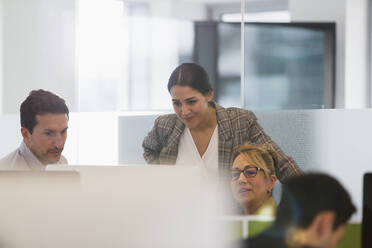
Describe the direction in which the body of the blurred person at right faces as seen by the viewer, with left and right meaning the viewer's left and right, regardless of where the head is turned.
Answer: facing away from the viewer and to the right of the viewer

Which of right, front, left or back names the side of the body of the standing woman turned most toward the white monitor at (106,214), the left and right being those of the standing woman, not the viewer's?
front

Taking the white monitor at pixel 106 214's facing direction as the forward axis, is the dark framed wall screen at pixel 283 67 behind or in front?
in front

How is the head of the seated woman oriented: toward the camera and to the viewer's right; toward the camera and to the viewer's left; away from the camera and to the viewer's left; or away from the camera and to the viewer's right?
toward the camera and to the viewer's left

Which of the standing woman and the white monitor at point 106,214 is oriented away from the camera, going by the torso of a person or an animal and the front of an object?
the white monitor

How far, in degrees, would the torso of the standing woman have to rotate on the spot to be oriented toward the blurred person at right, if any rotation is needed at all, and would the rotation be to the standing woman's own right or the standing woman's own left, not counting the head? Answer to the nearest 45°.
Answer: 0° — they already face them

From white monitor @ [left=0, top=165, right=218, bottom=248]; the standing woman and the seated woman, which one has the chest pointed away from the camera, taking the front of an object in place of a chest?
the white monitor

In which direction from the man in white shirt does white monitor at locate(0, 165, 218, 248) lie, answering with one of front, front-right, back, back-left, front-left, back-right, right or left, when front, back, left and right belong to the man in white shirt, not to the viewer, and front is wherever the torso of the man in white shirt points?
front-right

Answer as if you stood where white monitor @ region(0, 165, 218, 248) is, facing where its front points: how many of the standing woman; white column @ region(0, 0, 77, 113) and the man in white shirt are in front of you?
3

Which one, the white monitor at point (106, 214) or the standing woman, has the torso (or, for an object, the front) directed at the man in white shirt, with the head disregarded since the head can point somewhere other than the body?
the white monitor

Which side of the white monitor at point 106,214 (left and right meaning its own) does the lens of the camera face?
back

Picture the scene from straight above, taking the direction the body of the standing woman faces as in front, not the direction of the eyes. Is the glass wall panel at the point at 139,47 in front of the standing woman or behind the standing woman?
behind

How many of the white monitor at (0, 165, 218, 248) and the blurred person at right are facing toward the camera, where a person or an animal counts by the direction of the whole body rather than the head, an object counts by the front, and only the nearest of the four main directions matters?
0

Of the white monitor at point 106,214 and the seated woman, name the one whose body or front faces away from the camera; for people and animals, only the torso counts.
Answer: the white monitor
